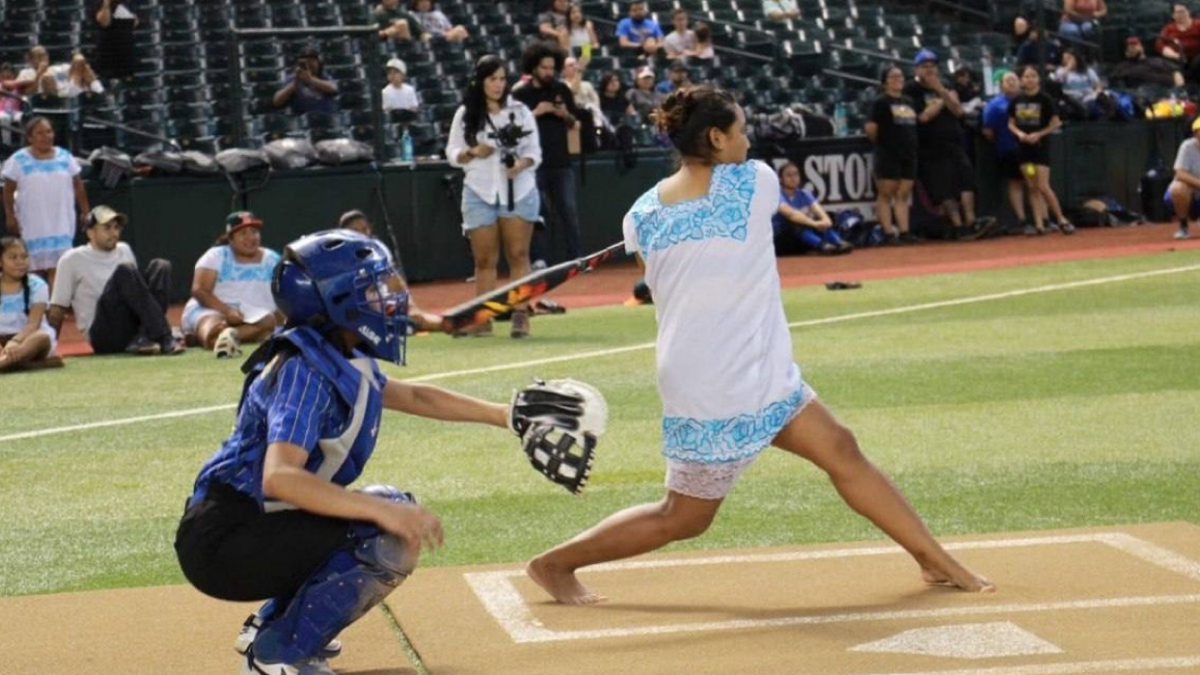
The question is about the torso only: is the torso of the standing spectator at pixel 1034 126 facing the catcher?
yes

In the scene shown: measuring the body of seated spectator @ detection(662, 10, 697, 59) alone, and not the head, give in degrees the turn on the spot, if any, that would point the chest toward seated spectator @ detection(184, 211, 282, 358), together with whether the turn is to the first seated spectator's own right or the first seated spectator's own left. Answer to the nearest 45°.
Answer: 0° — they already face them

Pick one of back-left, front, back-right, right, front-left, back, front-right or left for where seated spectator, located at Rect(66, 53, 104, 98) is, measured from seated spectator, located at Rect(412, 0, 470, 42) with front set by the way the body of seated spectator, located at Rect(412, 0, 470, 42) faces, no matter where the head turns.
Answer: right

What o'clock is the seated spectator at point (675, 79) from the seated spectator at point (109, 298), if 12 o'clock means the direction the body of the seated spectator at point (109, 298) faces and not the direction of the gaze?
the seated spectator at point (675, 79) is roughly at 9 o'clock from the seated spectator at point (109, 298).

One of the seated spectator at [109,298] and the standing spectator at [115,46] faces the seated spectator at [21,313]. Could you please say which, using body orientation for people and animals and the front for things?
the standing spectator at [115,46]

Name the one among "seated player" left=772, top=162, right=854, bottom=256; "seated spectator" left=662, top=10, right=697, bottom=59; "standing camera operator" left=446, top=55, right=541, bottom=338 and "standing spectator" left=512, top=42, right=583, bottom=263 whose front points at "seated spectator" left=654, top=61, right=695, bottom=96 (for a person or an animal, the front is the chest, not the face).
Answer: "seated spectator" left=662, top=10, right=697, bottom=59

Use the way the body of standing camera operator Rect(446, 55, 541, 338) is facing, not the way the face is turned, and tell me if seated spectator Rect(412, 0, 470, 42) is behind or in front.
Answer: behind

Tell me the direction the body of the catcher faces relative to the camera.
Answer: to the viewer's right

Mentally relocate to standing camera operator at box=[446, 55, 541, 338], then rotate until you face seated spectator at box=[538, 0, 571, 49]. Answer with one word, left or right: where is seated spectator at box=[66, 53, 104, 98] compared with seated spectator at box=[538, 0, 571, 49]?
left

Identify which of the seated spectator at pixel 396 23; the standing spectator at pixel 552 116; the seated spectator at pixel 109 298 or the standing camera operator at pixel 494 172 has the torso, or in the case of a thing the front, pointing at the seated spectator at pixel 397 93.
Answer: the seated spectator at pixel 396 23
